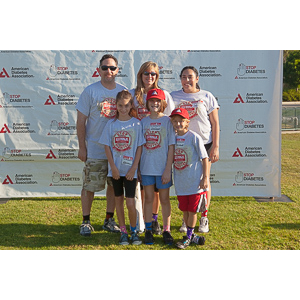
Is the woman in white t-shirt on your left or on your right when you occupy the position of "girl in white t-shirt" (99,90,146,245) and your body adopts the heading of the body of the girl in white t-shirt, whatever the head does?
on your left

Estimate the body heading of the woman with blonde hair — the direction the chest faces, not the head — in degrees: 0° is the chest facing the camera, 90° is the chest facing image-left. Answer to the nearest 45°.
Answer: approximately 0°

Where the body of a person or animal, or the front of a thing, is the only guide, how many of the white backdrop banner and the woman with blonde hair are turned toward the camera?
2

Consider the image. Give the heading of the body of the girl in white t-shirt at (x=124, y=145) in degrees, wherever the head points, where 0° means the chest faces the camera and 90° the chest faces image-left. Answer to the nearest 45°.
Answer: approximately 0°

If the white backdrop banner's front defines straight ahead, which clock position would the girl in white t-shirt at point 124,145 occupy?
The girl in white t-shirt is roughly at 12 o'clock from the white backdrop banner.

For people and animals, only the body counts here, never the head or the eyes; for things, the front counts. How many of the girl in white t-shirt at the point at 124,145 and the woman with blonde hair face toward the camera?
2
